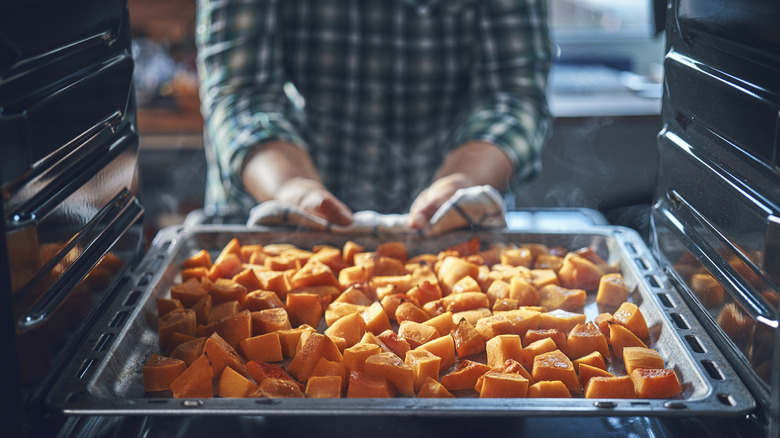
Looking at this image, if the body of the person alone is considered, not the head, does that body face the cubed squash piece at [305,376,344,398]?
yes

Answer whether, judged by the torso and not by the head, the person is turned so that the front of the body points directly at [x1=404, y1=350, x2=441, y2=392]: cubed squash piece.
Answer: yes

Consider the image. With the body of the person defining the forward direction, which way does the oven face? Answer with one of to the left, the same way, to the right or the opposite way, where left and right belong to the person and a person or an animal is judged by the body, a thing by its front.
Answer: the opposite way

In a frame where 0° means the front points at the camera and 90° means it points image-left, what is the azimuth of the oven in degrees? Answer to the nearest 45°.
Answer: approximately 180°

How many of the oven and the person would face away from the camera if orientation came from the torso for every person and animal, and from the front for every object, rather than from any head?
1

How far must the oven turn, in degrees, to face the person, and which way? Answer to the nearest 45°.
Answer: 0° — it already faces them

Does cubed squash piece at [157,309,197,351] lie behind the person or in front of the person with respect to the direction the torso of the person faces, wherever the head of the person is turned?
in front

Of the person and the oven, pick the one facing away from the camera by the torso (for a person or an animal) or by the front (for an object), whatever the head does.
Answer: the oven

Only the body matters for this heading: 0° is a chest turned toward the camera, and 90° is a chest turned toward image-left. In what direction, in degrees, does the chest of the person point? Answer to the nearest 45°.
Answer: approximately 0°
